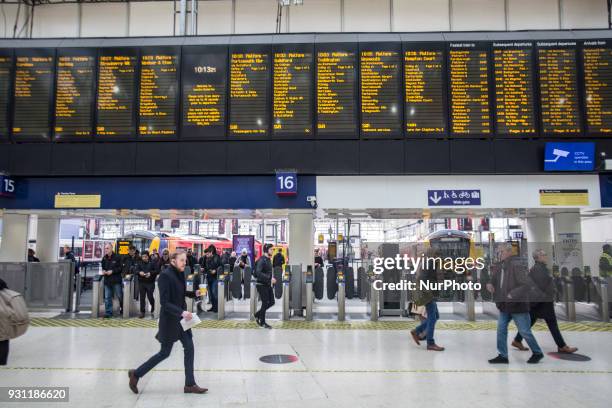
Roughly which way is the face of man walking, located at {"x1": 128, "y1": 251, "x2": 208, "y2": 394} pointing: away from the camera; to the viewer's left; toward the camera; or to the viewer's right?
to the viewer's right

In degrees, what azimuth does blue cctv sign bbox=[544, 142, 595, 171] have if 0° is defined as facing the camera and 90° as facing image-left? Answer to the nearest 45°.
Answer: approximately 0°

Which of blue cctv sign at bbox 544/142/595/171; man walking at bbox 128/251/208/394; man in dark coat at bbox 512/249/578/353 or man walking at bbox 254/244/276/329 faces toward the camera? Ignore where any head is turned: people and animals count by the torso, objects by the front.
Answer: the blue cctv sign

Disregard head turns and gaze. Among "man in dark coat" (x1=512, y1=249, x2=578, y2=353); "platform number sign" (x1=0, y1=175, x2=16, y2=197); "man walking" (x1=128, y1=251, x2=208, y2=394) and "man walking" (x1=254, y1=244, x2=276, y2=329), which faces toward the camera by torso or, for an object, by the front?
the platform number sign

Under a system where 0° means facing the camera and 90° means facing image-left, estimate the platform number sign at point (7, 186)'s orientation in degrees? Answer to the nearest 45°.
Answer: approximately 0°

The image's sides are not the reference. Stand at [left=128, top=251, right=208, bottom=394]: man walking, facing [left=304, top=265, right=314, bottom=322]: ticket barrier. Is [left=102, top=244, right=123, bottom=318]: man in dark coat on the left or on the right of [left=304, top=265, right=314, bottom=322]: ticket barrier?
left

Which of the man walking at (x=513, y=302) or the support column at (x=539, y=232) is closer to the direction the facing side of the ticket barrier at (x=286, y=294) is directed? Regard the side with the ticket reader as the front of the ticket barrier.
the man walking

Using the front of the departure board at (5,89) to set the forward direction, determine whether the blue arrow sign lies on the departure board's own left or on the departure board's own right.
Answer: on the departure board's own left

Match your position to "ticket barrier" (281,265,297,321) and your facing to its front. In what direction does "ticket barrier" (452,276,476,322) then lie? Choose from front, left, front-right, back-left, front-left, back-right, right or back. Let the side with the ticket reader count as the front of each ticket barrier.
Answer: left

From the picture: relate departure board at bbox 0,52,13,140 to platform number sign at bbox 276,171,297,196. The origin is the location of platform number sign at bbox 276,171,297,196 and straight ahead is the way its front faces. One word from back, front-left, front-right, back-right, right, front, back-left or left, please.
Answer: right
